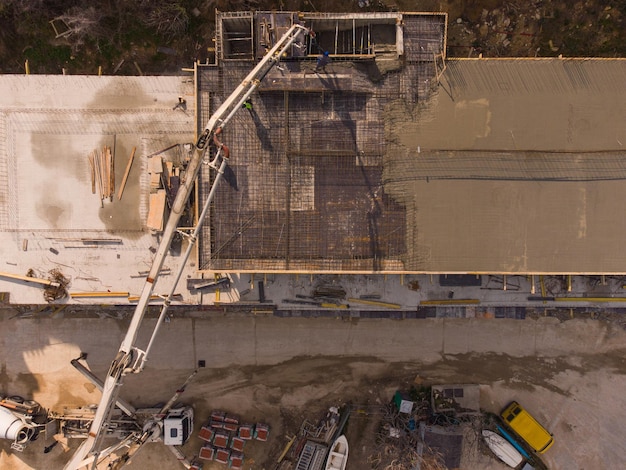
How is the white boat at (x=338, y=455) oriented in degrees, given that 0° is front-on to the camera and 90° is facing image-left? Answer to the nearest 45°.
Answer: approximately 180°

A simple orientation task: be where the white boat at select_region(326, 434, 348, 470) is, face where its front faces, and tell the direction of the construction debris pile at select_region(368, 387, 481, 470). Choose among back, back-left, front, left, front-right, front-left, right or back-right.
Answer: right

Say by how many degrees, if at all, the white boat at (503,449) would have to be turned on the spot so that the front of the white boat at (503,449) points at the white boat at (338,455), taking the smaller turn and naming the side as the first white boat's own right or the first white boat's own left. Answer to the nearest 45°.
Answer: approximately 90° to the first white boat's own left

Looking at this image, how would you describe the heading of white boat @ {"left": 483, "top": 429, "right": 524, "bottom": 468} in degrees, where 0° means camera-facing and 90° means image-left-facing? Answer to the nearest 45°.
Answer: approximately 135°

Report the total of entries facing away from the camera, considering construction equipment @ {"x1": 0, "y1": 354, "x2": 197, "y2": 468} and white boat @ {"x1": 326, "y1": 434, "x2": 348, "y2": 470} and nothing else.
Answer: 1

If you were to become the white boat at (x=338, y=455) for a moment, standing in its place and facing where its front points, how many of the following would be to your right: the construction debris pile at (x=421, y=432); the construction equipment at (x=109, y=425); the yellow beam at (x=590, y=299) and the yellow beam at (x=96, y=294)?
2

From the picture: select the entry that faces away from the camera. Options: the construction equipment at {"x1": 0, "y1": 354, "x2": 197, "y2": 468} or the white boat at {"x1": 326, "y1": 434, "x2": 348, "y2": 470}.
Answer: the white boat

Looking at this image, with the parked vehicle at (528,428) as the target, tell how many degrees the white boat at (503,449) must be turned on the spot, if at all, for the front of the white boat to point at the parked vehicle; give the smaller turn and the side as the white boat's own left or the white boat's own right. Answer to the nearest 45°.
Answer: approximately 135° to the white boat's own right

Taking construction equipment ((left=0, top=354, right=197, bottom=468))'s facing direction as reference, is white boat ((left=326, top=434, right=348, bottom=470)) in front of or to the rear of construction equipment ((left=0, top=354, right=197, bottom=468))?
in front

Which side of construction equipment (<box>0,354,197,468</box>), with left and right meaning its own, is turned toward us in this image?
right
